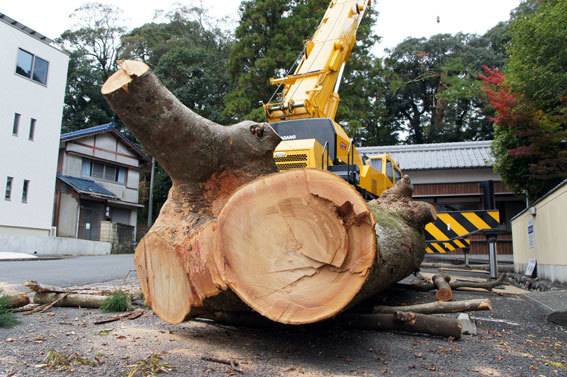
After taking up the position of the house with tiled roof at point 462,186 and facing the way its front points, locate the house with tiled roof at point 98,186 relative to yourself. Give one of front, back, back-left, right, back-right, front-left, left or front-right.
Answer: right

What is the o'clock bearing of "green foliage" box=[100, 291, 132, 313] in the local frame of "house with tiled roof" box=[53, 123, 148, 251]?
The green foliage is roughly at 12 o'clock from the house with tiled roof.

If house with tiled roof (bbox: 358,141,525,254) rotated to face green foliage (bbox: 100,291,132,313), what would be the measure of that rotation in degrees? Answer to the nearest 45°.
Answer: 0° — it already faces it

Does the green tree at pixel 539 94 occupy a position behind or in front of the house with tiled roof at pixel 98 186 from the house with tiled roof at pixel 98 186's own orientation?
in front

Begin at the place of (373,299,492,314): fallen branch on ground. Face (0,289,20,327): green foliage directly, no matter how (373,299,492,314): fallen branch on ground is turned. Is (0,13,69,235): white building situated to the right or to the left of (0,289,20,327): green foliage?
right

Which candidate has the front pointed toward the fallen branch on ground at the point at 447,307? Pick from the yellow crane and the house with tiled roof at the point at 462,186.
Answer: the house with tiled roof

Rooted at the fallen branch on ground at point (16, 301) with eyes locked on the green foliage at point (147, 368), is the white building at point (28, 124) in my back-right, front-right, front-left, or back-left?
back-left
